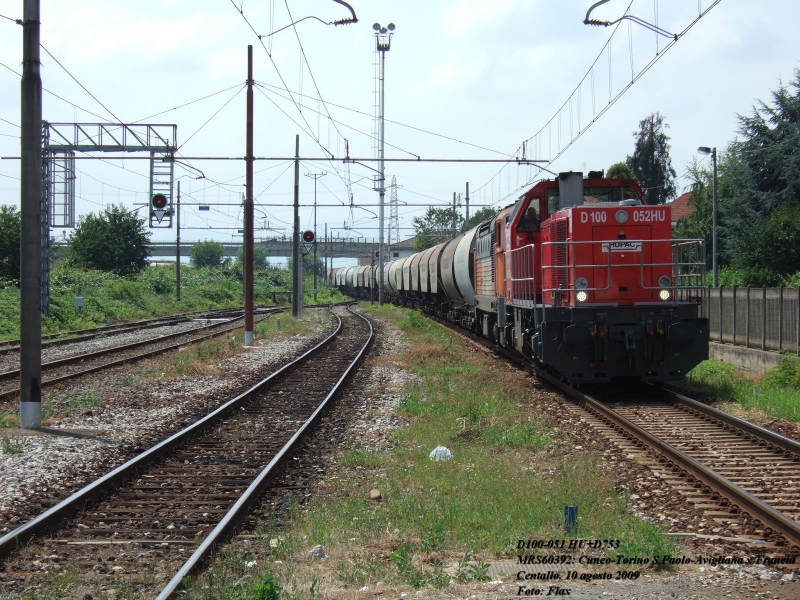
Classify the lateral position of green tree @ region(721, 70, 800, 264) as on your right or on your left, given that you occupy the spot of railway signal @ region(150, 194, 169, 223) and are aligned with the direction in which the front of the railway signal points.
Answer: on your left

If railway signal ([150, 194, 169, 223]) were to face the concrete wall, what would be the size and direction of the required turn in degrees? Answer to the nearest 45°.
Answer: approximately 45° to its left

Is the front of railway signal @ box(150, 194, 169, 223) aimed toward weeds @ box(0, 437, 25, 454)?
yes

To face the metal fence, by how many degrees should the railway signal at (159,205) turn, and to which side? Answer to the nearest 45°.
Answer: approximately 45° to its left

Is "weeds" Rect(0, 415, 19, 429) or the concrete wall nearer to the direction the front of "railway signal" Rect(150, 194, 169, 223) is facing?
the weeds

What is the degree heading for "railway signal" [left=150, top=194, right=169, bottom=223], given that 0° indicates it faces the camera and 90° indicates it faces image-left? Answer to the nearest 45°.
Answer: approximately 0°

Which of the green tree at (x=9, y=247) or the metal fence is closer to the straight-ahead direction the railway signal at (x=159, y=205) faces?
the metal fence

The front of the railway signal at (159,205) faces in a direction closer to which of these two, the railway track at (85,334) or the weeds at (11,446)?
the weeds

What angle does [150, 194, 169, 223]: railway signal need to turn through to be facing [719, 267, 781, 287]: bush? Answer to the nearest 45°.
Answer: approximately 90° to its left
